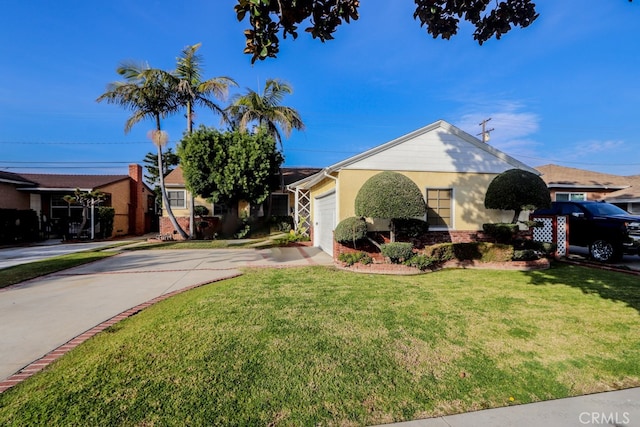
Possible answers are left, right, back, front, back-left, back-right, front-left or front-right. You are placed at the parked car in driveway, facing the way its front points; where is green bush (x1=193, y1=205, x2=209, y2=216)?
back-right

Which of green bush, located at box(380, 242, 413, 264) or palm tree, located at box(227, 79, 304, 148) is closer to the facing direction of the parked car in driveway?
the green bush

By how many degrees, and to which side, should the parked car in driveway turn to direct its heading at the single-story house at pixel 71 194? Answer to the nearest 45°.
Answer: approximately 135° to its right

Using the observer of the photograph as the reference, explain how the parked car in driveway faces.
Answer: facing the viewer and to the right of the viewer

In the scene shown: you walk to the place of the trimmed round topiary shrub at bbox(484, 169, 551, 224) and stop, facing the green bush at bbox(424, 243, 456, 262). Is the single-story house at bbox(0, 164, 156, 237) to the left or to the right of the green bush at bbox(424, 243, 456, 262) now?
right

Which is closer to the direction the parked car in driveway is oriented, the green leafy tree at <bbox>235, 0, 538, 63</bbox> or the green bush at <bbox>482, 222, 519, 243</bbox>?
the green leafy tree

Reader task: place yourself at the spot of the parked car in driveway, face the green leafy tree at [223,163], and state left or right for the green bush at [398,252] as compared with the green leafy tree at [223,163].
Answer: left
